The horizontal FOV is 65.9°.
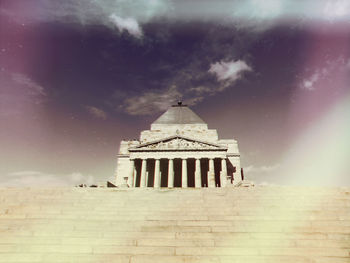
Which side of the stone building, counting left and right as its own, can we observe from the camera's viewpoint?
front
